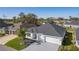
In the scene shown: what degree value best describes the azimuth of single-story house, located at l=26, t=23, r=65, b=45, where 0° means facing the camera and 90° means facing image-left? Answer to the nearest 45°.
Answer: approximately 45°

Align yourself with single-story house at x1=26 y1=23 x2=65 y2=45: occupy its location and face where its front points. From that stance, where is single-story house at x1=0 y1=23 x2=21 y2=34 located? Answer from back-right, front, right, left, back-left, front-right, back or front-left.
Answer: front-right
